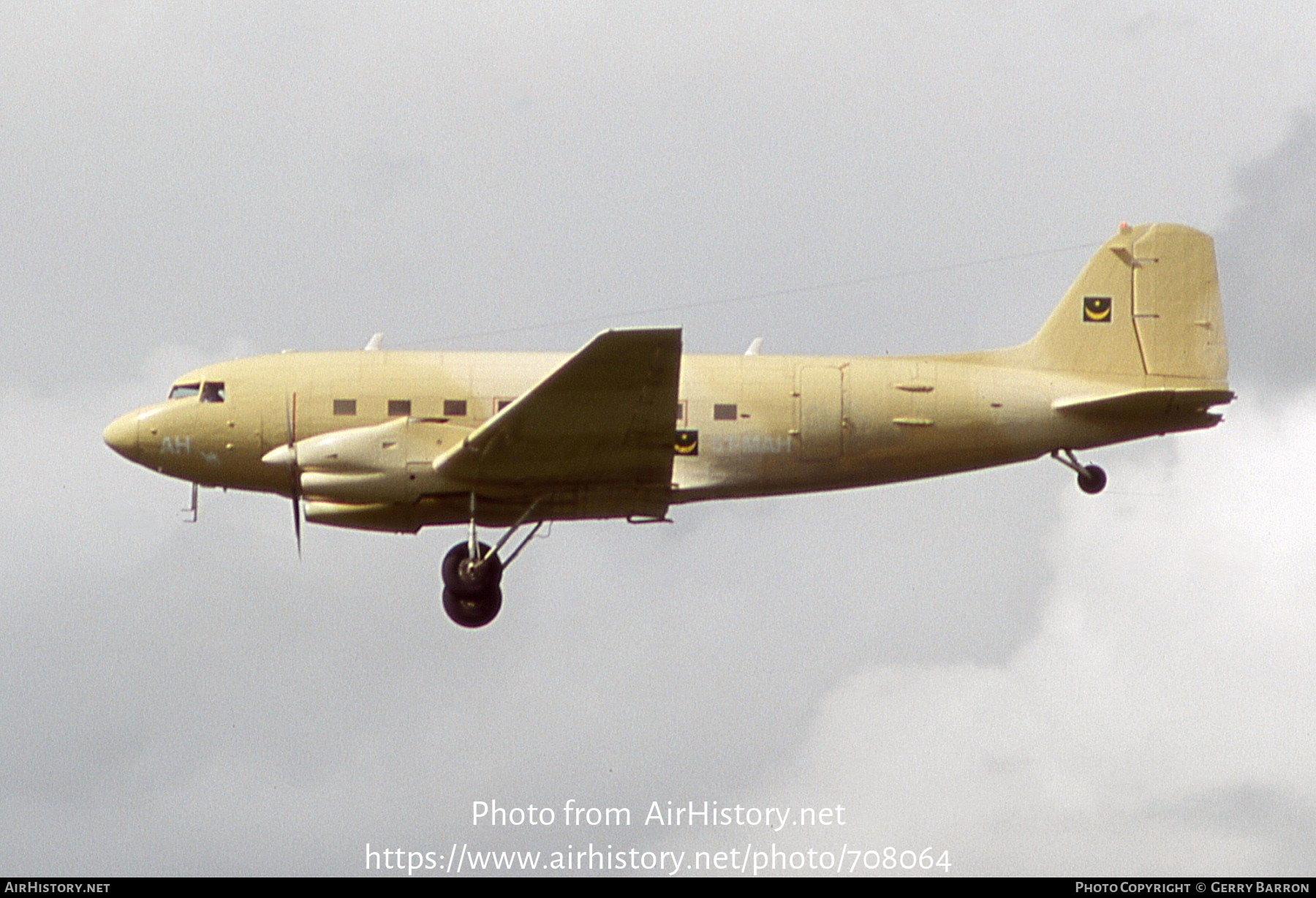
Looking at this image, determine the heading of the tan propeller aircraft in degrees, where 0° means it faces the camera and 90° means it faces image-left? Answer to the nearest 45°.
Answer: approximately 90°
